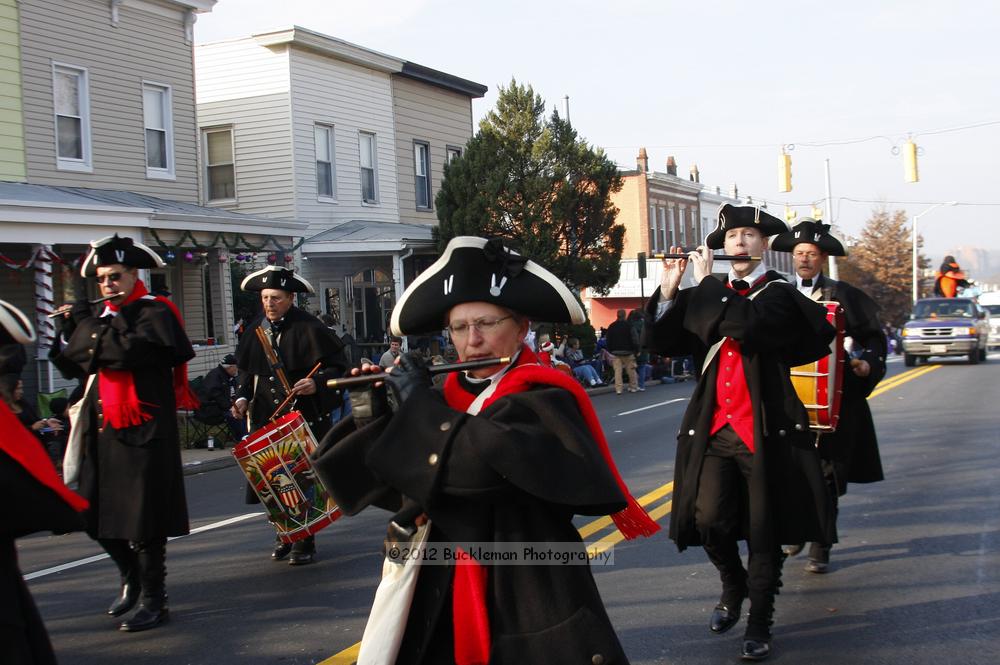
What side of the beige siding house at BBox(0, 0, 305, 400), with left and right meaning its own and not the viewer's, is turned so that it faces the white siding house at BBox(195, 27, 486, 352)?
left

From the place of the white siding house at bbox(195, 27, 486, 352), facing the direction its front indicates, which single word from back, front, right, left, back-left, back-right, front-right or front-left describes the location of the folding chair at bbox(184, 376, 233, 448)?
front-right

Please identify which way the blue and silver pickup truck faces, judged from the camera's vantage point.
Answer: facing the viewer

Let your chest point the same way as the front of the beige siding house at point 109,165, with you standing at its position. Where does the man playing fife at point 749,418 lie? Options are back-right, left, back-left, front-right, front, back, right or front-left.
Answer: front-right

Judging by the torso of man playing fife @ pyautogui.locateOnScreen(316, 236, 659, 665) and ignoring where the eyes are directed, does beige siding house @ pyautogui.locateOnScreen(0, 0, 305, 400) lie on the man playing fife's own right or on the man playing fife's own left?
on the man playing fife's own right

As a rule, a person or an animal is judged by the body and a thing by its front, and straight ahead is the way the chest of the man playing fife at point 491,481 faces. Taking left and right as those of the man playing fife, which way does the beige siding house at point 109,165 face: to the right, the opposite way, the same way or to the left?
to the left

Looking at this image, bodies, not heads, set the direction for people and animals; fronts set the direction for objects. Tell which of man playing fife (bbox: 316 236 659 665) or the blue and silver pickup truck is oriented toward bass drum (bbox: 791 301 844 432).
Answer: the blue and silver pickup truck

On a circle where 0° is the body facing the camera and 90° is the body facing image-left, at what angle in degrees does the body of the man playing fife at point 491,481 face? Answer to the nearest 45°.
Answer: approximately 45°

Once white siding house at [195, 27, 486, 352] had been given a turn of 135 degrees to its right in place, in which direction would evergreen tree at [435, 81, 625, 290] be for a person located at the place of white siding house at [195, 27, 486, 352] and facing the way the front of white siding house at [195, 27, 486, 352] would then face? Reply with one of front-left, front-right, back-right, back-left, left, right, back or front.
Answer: back

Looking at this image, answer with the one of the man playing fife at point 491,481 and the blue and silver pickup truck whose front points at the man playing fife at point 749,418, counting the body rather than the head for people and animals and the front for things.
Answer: the blue and silver pickup truck

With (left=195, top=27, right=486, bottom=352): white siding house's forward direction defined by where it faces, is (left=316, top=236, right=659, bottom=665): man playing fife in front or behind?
in front

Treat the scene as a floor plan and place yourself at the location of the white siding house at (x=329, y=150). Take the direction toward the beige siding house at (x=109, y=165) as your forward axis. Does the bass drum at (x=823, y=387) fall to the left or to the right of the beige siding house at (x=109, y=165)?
left

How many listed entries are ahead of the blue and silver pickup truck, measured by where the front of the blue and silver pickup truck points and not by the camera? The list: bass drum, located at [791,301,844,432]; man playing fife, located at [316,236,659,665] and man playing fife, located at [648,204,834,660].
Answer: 3

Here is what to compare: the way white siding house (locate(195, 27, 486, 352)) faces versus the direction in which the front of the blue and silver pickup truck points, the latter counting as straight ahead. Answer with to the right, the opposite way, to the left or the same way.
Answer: to the left

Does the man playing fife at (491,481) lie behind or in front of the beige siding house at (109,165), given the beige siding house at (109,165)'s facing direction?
in front

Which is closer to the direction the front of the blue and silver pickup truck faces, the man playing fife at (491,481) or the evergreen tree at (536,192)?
the man playing fife

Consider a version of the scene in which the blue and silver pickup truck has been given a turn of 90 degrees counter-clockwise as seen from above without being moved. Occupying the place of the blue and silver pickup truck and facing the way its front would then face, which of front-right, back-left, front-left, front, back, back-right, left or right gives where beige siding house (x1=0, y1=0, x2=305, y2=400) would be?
back-right

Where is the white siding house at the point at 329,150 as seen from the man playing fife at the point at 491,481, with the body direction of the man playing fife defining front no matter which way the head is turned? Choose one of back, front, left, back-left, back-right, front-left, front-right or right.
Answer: back-right
